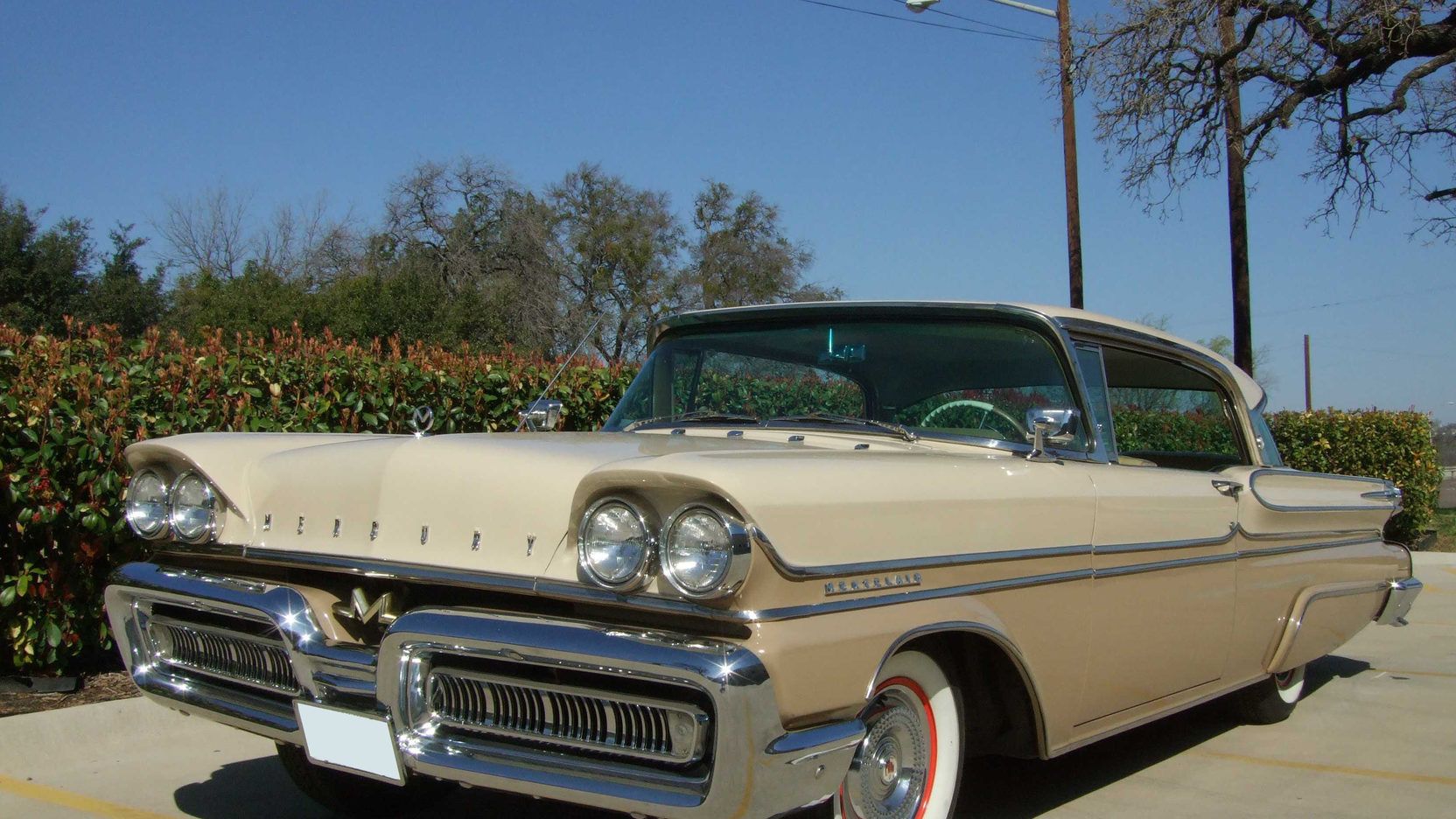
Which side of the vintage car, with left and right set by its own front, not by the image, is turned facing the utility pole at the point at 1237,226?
back

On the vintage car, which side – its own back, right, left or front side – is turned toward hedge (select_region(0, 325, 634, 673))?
right

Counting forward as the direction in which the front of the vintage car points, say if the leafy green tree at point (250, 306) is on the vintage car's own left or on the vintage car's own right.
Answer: on the vintage car's own right

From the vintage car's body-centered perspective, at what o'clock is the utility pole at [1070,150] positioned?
The utility pole is roughly at 5 o'clock from the vintage car.

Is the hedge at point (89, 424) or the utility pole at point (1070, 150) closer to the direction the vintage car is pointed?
the hedge

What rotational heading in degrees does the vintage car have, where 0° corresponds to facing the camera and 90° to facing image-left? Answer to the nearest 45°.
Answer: approximately 45°

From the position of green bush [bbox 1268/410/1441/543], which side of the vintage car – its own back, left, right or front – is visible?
back

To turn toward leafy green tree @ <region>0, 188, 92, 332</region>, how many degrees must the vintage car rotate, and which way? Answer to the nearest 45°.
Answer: approximately 90° to its right
